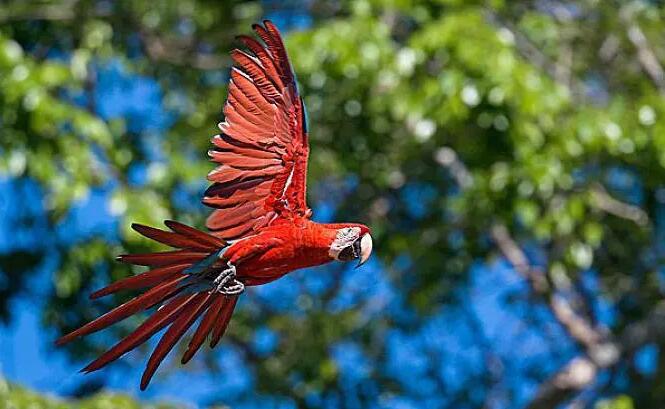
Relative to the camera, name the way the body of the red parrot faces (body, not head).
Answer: to the viewer's right
